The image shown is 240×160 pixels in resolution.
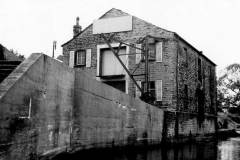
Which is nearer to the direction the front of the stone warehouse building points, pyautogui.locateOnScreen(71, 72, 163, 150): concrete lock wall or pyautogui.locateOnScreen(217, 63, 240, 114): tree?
the concrete lock wall

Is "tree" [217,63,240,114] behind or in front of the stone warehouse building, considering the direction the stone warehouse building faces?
behind

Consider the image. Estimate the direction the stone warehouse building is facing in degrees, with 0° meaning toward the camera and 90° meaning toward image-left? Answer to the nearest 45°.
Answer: approximately 45°

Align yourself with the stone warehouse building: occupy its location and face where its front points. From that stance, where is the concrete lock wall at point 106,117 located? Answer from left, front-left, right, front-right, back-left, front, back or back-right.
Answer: front-left
